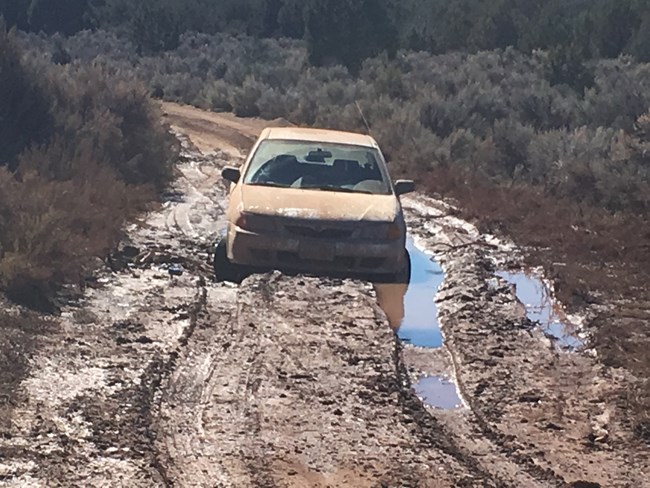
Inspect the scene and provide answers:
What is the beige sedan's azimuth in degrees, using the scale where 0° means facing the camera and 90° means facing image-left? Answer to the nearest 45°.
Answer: approximately 0°
